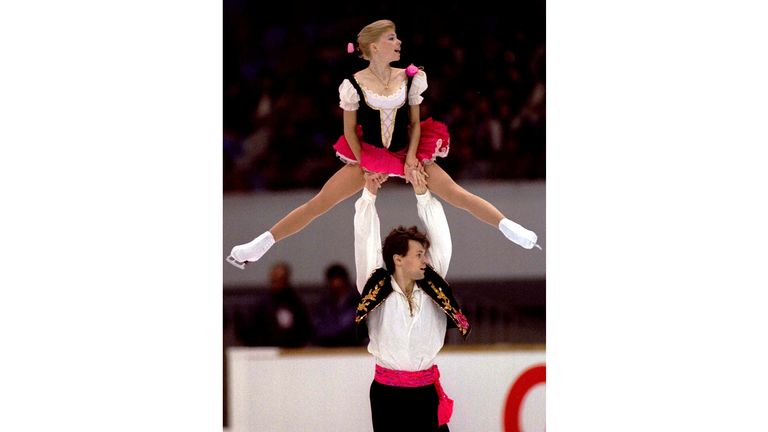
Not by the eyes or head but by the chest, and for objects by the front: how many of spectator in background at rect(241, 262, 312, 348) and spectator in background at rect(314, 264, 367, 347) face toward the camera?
2

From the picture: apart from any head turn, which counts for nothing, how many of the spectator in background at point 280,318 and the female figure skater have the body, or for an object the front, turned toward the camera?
2

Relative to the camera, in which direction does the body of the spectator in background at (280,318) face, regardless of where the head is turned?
toward the camera

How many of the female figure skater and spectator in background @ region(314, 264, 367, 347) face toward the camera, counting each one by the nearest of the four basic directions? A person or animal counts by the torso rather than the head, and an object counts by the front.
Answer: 2

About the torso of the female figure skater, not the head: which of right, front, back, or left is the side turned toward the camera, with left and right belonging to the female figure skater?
front

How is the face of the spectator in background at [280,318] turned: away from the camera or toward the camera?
toward the camera

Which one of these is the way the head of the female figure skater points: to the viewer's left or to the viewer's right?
to the viewer's right

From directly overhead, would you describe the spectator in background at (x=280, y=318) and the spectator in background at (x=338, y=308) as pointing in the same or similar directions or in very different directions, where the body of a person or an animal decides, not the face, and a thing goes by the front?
same or similar directions

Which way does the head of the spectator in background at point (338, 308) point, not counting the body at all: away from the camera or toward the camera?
toward the camera

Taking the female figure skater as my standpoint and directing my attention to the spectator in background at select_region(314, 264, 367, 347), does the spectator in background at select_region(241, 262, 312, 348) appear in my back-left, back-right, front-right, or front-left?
front-left

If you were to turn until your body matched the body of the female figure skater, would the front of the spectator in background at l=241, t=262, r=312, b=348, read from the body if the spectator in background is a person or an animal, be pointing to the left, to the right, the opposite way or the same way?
the same way

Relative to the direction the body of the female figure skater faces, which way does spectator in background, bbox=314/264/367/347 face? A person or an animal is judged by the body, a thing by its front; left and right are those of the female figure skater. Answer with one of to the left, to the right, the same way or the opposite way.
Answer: the same way
